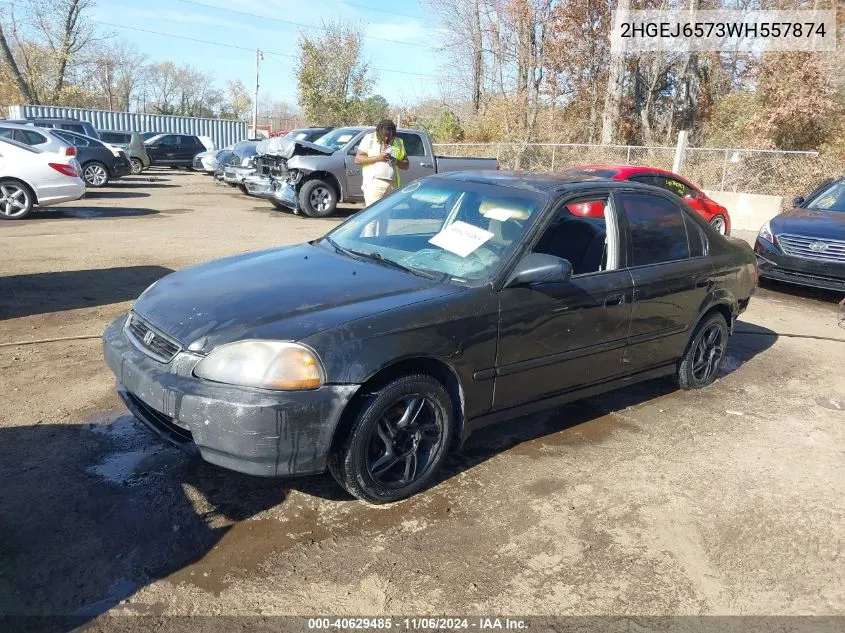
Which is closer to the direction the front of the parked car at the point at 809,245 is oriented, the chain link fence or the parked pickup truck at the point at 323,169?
the parked pickup truck

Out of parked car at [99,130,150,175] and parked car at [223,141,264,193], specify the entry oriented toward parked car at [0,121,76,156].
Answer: parked car at [223,141,264,193]

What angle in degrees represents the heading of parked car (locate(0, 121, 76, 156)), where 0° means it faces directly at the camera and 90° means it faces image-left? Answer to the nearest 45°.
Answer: approximately 135°

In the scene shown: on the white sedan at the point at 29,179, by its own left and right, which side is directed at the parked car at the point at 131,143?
right

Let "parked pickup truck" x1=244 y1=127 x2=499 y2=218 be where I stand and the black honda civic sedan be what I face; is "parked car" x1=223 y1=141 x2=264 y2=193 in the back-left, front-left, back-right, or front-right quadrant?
back-right

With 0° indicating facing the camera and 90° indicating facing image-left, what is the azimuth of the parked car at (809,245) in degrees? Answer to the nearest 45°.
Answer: approximately 45°

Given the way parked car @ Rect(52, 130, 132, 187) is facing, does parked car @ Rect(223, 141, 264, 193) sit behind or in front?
behind

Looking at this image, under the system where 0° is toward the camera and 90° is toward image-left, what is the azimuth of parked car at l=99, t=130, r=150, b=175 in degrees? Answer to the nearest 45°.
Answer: approximately 135°

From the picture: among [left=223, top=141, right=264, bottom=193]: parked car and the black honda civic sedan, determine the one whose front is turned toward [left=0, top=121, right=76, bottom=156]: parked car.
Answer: [left=223, top=141, right=264, bottom=193]: parked car

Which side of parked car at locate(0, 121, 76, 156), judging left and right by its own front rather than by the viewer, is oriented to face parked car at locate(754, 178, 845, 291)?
back

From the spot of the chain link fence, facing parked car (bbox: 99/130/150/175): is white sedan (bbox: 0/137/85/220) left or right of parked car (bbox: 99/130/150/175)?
left

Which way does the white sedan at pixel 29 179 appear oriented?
to the viewer's left
